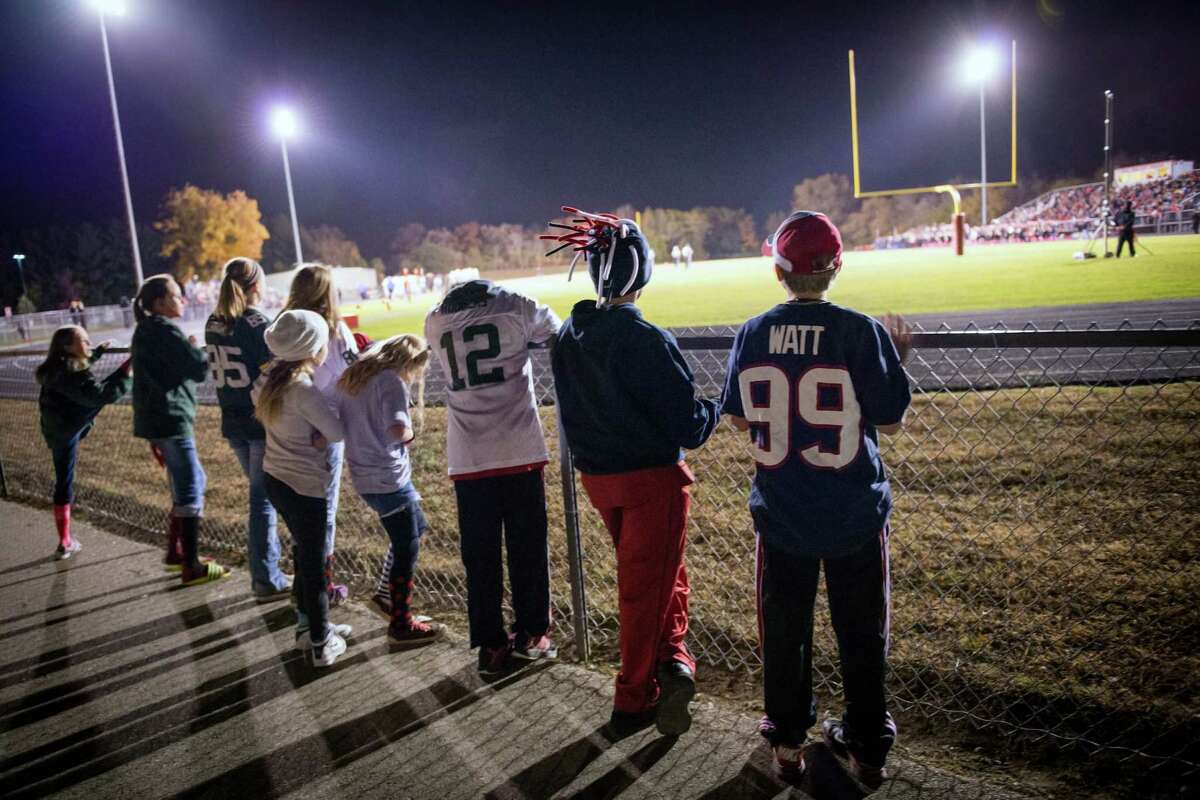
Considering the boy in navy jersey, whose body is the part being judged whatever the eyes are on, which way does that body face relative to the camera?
away from the camera

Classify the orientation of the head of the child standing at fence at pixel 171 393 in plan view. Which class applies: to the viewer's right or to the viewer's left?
to the viewer's right

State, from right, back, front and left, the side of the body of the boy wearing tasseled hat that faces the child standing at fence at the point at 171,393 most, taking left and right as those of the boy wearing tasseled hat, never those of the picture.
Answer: left

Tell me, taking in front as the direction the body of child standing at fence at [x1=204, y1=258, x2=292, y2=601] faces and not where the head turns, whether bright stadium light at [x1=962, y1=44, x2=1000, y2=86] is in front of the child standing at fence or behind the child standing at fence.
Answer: in front

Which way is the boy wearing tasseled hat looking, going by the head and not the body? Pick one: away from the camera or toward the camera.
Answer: away from the camera

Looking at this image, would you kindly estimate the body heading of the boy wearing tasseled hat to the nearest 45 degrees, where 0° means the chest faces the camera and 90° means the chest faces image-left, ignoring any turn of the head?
approximately 225°

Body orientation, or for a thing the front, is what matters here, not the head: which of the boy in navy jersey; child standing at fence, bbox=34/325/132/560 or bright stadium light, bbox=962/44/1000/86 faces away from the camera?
the boy in navy jersey
